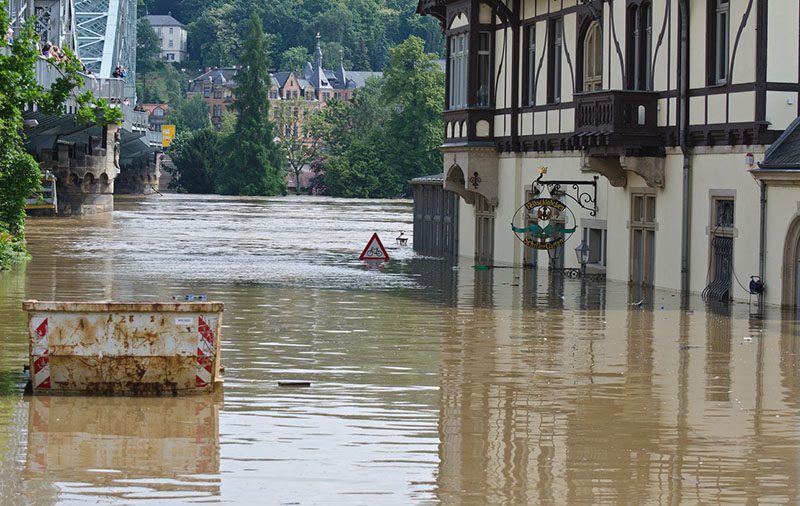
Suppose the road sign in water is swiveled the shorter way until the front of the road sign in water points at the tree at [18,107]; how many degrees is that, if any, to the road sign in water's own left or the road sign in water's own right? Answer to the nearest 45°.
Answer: approximately 45° to the road sign in water's own right

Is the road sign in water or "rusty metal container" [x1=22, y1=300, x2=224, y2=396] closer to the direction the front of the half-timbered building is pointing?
the rusty metal container

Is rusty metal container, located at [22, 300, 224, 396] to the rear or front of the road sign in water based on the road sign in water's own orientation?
to the front

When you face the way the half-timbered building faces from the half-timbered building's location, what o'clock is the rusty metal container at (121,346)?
The rusty metal container is roughly at 11 o'clock from the half-timbered building.

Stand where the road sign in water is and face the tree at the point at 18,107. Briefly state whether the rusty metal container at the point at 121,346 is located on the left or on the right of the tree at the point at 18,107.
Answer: left

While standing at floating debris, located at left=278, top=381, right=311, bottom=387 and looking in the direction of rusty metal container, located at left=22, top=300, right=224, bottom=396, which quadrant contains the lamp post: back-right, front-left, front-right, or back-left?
back-right

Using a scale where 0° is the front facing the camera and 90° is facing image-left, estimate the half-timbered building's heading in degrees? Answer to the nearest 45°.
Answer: approximately 45°
